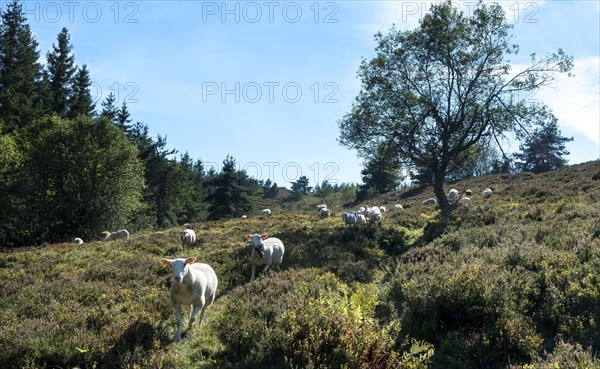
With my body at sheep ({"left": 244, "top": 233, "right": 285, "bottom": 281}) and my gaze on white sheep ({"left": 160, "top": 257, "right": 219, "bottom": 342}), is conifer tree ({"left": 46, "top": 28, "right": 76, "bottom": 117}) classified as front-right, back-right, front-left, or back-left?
back-right

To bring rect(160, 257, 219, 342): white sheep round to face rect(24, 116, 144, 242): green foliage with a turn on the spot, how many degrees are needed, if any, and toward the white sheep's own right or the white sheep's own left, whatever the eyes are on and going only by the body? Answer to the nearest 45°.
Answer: approximately 135° to the white sheep's own right

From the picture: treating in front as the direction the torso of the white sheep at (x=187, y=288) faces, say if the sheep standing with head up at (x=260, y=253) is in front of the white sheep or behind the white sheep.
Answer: behind

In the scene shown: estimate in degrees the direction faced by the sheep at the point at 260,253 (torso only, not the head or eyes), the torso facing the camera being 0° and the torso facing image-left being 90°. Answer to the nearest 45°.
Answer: approximately 45°

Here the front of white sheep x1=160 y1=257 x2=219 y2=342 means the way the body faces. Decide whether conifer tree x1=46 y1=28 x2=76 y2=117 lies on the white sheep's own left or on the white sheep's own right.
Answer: on the white sheep's own right

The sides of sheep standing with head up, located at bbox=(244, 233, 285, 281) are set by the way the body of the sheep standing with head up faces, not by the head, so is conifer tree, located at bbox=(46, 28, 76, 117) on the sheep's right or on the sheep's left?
on the sheep's right
